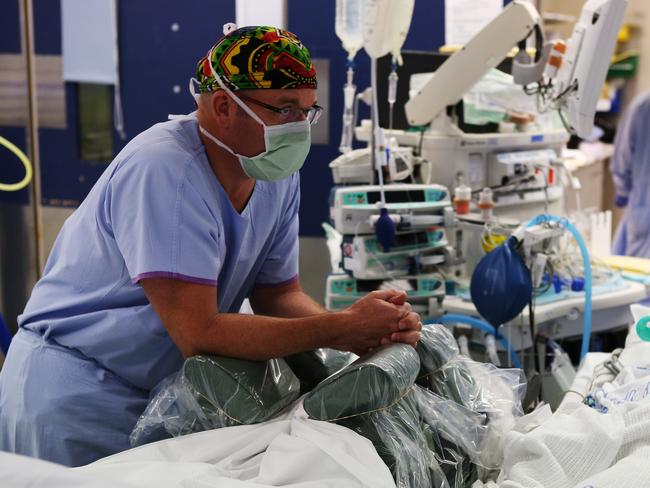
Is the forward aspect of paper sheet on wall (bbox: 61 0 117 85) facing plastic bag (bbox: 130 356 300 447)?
yes

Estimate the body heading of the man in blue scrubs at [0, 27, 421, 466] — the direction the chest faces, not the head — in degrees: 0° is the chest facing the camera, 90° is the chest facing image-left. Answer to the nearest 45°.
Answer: approximately 315°

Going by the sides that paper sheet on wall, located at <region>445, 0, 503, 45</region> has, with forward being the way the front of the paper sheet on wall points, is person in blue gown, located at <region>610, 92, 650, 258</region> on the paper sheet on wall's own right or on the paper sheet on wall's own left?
on the paper sheet on wall's own left

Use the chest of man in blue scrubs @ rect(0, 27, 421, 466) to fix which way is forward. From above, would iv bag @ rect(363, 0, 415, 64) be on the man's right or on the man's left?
on the man's left
